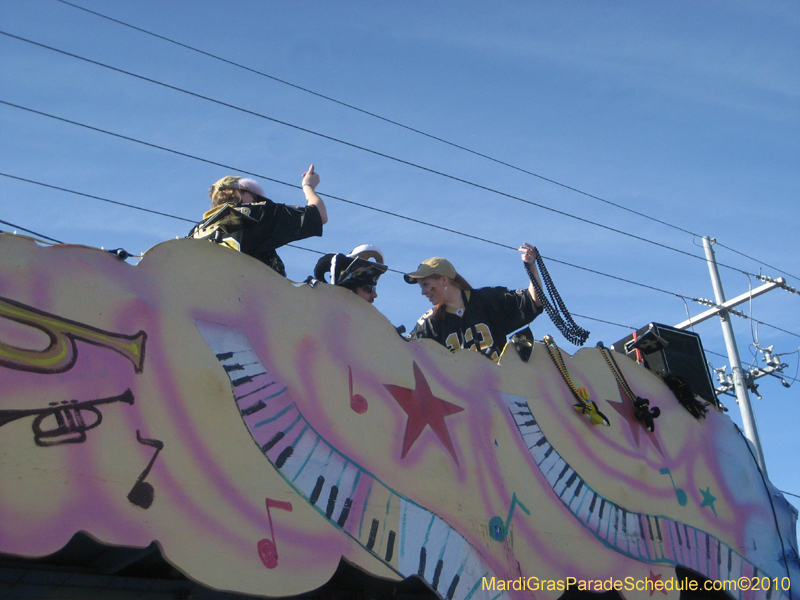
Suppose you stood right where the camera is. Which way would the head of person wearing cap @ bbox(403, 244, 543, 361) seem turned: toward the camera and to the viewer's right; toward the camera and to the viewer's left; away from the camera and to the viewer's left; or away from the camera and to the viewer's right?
toward the camera and to the viewer's left

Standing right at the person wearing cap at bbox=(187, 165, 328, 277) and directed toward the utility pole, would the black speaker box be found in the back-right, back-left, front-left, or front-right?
front-right

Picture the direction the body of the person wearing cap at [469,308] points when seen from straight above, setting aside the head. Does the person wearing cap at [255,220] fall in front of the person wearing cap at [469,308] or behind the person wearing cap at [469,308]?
in front

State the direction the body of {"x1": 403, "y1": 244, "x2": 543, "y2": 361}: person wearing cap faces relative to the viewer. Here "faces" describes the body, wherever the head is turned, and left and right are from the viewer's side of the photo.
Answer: facing the viewer and to the left of the viewer
